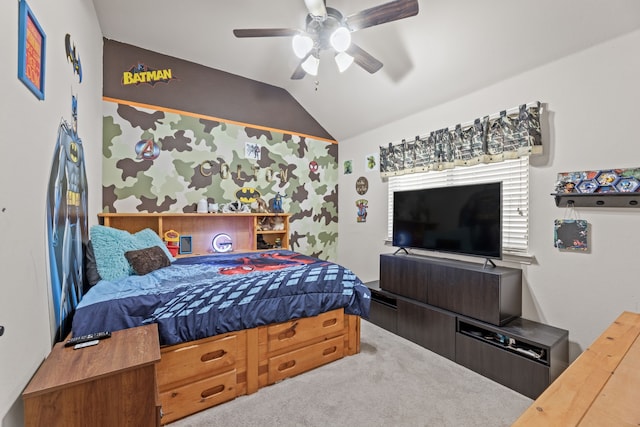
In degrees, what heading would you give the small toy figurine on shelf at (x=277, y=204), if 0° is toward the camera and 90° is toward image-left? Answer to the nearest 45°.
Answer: approximately 0°

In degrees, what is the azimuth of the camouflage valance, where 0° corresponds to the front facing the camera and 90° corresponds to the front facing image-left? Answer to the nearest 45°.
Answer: approximately 45°

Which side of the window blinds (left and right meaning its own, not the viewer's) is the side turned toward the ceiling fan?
front

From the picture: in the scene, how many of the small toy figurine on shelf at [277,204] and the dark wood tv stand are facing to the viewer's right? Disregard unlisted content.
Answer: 0

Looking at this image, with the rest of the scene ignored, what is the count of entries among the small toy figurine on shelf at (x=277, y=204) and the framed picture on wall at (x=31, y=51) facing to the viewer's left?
0

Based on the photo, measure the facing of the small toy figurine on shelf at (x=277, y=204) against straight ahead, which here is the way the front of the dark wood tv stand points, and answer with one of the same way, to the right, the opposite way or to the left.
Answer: to the left

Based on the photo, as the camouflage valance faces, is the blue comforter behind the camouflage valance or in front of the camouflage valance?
in front

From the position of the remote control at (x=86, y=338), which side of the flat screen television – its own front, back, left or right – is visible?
front

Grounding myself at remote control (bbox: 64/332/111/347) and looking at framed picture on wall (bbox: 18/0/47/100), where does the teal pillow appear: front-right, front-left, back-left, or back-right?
back-right

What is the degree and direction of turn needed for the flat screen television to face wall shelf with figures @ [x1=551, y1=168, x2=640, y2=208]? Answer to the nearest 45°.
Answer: approximately 135° to its left

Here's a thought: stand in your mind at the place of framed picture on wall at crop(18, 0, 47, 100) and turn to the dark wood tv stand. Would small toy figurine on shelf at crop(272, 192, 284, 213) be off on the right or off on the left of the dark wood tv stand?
left

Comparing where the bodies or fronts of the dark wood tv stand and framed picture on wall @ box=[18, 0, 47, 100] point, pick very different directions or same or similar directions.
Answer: very different directions

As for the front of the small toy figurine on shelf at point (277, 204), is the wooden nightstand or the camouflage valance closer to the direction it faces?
the wooden nightstand

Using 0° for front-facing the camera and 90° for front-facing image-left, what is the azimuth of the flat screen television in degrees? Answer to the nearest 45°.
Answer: approximately 45°
